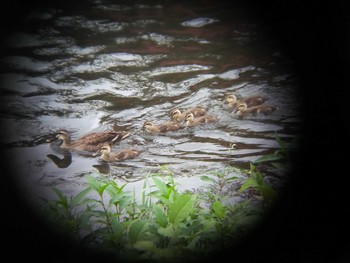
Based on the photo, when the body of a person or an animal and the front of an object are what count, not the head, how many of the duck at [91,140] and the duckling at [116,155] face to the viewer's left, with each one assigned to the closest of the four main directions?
2

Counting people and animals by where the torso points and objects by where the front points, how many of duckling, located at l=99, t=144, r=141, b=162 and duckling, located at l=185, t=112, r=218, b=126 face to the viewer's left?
2

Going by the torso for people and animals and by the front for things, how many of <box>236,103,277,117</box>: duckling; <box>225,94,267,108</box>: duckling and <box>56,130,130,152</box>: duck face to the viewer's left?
3

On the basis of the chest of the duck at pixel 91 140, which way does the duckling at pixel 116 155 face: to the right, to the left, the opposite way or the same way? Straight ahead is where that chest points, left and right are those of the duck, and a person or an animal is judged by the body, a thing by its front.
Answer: the same way

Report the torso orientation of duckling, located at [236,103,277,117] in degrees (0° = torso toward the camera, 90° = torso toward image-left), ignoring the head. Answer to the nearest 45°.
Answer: approximately 90°

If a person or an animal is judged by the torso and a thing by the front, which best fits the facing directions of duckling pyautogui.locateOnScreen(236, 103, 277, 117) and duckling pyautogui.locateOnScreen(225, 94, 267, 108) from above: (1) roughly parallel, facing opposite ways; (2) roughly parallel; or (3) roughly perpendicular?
roughly parallel

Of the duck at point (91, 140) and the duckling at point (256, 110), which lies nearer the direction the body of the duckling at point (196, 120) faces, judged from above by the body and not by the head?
the duck

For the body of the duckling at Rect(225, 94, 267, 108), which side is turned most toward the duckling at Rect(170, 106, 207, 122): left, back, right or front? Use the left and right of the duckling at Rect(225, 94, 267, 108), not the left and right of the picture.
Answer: front

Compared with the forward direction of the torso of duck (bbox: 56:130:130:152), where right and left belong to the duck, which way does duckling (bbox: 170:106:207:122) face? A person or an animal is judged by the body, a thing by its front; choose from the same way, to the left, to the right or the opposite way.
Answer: the same way

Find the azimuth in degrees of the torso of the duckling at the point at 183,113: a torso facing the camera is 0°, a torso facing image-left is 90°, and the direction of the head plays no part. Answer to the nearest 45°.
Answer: approximately 90°

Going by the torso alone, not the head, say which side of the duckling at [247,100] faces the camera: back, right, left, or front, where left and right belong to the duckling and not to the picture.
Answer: left

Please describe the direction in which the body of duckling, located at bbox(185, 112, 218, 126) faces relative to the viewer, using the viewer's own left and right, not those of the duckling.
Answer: facing to the left of the viewer

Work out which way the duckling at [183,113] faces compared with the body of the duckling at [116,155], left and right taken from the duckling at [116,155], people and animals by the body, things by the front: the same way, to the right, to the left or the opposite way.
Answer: the same way

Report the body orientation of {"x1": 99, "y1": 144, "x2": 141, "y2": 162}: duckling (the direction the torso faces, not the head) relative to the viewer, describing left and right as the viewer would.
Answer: facing to the left of the viewer

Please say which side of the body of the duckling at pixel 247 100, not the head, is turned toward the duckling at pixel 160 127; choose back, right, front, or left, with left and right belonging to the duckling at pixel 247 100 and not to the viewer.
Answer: front

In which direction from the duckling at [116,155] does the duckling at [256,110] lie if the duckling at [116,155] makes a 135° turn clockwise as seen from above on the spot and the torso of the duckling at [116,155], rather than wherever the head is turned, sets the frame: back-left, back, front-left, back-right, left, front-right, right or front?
front-right
